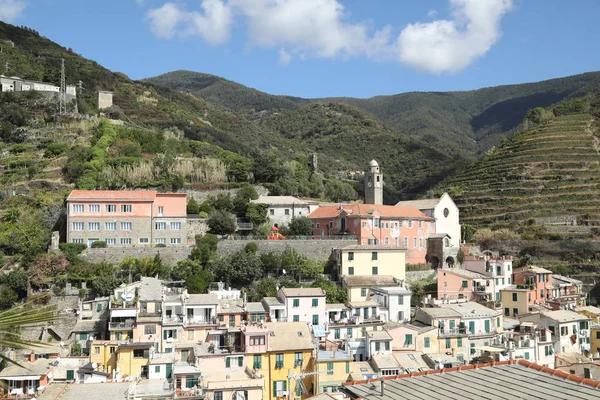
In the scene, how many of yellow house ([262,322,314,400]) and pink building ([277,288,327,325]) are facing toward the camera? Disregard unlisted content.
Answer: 2

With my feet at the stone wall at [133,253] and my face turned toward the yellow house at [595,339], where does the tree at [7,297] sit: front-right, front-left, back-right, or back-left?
back-right

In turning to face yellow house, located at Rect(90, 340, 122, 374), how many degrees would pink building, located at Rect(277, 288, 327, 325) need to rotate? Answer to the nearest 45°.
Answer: approximately 45° to its right

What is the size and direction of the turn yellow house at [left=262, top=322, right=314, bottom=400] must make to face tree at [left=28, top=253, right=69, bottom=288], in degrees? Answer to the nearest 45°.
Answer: approximately 90° to its right

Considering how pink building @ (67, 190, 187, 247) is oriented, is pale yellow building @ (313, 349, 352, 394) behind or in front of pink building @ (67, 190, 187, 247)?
in front

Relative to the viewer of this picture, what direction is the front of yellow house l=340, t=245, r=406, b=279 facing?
facing the viewer

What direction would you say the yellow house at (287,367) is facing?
toward the camera

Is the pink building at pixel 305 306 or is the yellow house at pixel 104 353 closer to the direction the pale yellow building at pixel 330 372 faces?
the yellow house

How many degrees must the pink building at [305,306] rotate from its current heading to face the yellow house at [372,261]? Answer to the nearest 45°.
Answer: approximately 135° to its left

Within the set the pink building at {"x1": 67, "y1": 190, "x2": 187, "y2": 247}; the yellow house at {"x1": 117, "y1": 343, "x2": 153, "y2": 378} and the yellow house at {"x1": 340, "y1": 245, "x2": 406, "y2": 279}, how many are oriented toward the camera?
3

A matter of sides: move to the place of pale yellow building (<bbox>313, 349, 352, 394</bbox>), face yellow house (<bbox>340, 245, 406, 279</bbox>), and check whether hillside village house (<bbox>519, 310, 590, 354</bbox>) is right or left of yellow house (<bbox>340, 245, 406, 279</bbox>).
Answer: right

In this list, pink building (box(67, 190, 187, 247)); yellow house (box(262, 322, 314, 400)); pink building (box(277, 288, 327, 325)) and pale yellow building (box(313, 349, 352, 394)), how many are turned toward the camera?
4

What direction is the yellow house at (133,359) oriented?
toward the camera

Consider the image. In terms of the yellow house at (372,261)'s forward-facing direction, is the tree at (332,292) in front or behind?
in front

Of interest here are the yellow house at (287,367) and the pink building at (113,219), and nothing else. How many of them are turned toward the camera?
2
